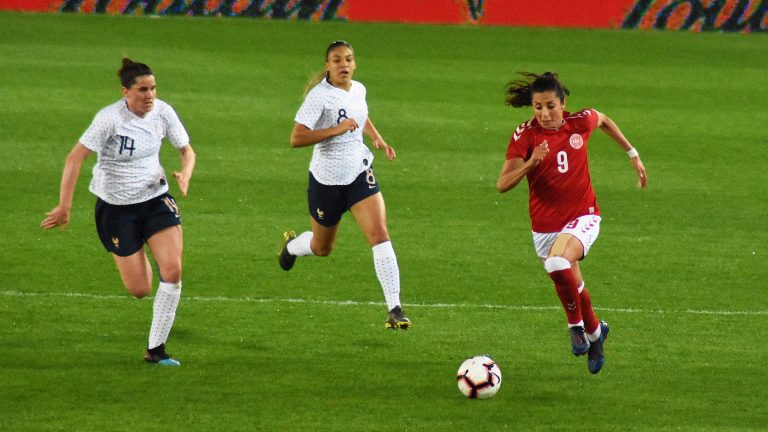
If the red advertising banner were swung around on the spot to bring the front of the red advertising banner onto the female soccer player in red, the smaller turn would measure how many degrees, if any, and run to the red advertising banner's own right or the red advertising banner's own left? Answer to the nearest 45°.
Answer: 0° — it already faces them

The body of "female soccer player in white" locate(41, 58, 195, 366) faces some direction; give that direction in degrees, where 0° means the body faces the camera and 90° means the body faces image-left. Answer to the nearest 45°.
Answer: approximately 315°

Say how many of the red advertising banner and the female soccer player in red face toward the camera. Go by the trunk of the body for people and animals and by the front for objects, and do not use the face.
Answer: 2

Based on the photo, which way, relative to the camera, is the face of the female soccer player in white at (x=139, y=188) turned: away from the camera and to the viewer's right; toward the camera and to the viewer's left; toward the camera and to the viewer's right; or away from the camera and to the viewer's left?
toward the camera and to the viewer's right
